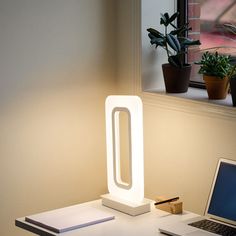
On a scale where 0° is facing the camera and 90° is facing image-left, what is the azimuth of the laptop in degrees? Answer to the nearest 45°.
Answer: approximately 45°
